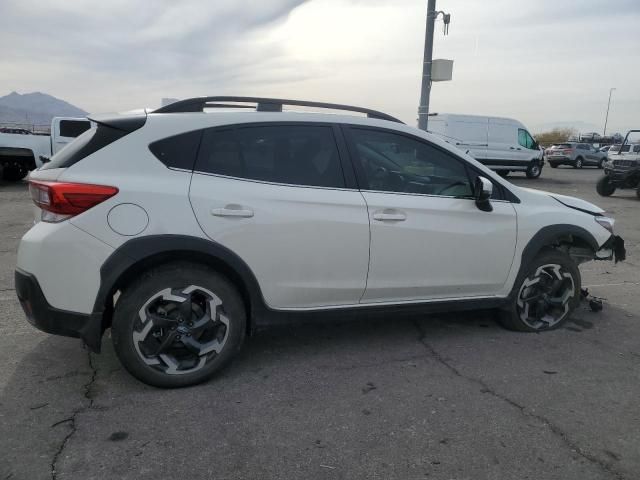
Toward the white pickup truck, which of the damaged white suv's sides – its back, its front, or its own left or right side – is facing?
left

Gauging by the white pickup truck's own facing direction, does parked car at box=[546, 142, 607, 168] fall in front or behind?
in front

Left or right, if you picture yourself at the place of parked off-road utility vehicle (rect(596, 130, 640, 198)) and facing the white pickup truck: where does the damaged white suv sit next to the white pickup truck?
left

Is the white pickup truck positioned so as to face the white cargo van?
yes

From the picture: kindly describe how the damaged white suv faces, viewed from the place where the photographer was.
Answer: facing away from the viewer and to the right of the viewer

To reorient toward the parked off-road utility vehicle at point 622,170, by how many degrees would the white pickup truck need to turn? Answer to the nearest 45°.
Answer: approximately 45° to its right

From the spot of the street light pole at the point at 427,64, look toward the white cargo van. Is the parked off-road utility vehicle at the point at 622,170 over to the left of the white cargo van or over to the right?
right

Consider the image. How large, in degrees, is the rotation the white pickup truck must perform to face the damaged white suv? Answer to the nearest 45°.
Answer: approximately 90° to its right

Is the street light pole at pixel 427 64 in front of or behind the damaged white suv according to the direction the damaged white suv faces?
in front

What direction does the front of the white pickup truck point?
to the viewer's right
